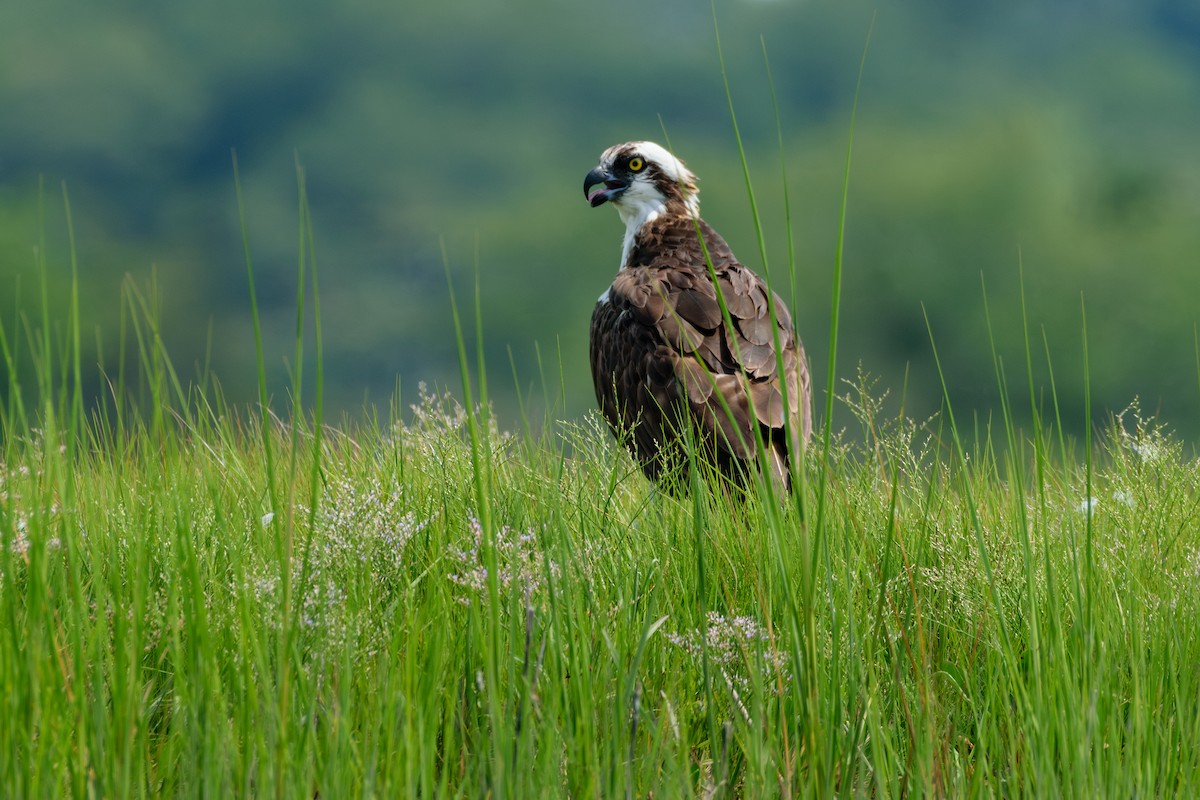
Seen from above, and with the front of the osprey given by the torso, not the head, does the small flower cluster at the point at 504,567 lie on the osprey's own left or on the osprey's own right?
on the osprey's own left

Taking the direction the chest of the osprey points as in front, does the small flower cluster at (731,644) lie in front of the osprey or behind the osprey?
behind

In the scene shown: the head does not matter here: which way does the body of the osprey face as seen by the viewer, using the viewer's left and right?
facing away from the viewer and to the left of the viewer

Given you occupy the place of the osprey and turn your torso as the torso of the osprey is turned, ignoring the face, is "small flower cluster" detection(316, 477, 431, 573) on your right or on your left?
on your left
